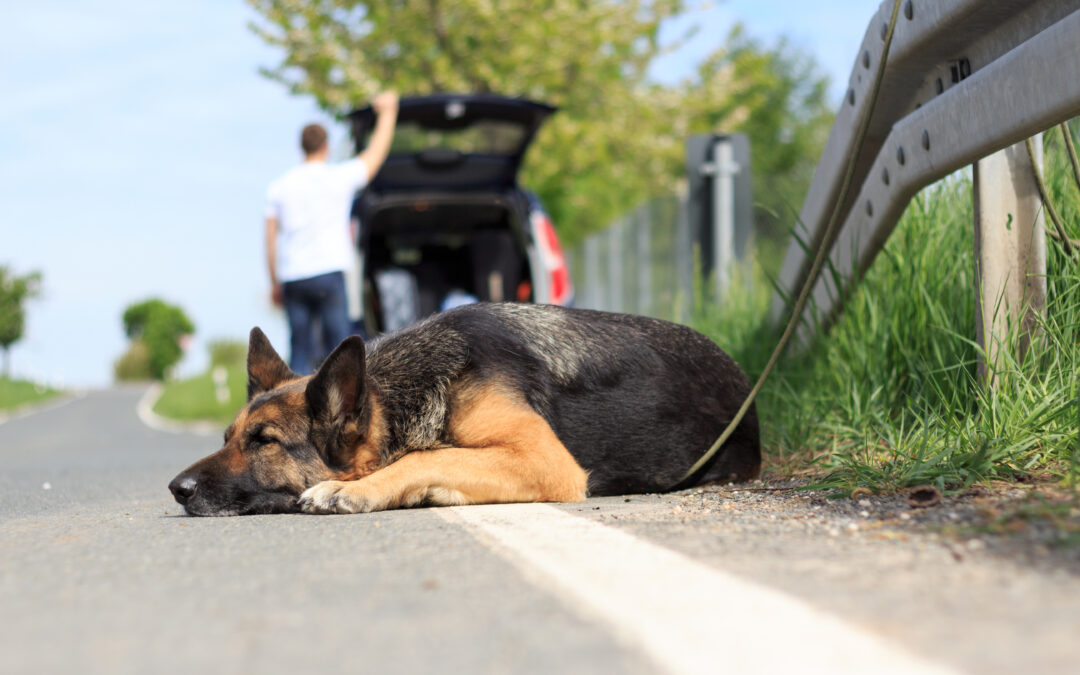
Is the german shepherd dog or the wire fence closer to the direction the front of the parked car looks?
the wire fence

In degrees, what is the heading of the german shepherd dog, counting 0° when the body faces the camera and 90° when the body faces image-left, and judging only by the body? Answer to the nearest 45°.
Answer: approximately 90°

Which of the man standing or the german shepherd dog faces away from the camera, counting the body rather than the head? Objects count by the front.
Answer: the man standing

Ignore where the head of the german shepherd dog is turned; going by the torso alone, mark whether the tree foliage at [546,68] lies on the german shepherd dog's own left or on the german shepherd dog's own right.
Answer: on the german shepherd dog's own right

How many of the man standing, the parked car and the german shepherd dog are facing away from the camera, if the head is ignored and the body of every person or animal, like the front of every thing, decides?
2

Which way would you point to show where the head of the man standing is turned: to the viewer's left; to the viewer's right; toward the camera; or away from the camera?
away from the camera

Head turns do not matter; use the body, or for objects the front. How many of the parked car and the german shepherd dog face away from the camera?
1

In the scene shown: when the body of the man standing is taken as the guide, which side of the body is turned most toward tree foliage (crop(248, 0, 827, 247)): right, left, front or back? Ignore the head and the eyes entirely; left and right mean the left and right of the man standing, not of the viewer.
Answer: front

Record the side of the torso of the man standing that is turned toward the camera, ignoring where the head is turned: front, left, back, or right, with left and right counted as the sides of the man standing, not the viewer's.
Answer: back

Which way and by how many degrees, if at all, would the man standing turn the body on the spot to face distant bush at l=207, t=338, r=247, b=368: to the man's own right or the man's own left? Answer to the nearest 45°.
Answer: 0° — they already face it

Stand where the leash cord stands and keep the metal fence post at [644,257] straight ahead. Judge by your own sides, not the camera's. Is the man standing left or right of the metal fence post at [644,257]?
left

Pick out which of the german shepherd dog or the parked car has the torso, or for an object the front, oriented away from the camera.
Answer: the parked car

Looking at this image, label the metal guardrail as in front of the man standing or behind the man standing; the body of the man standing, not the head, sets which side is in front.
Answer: behind

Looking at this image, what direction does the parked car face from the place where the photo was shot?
facing away from the viewer

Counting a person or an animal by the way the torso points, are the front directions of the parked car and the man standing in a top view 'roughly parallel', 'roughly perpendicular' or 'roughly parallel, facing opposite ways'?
roughly parallel
